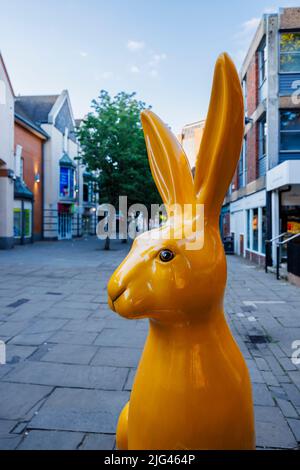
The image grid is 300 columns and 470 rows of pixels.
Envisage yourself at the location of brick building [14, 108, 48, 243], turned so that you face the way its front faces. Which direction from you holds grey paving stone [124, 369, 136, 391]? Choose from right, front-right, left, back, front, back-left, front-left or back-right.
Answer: right

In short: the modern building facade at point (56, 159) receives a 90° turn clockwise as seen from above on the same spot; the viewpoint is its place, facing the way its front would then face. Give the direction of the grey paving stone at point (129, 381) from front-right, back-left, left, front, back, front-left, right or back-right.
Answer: front-left

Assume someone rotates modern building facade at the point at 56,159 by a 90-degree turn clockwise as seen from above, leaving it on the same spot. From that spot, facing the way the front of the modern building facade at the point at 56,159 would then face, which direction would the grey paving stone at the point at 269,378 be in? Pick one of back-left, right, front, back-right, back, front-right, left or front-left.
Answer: front-left

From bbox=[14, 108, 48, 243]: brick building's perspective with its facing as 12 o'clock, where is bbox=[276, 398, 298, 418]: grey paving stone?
The grey paving stone is roughly at 3 o'clock from the brick building.

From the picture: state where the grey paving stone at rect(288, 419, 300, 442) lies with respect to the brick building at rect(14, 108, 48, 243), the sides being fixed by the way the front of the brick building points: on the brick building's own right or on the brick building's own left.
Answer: on the brick building's own right

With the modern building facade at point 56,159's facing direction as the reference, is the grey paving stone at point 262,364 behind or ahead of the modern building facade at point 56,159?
ahead

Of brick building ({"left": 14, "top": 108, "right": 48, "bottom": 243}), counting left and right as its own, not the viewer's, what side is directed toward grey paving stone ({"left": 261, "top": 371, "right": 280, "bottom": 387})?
right

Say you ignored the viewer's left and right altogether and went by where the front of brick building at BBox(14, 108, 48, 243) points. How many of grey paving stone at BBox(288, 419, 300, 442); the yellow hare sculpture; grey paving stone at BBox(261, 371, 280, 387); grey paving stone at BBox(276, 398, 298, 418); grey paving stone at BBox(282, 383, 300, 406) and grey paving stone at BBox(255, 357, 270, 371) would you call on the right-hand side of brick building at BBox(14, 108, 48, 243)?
6

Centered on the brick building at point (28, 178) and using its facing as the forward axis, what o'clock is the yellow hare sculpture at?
The yellow hare sculpture is roughly at 3 o'clock from the brick building.

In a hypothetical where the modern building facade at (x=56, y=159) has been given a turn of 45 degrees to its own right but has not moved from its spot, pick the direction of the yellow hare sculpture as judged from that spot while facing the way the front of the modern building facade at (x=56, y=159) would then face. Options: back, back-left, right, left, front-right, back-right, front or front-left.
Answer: front

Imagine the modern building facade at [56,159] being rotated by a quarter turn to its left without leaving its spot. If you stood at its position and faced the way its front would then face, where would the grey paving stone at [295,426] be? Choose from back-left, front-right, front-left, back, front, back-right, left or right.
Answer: back-right

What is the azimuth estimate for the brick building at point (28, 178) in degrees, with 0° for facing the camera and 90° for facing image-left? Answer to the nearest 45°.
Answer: approximately 270°

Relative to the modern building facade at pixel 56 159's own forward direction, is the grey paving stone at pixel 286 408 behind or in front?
in front
